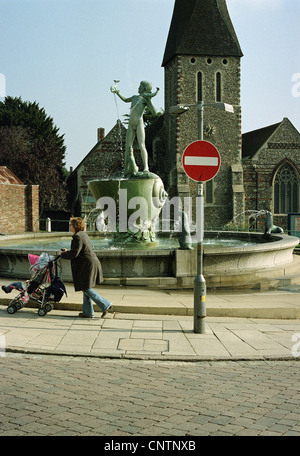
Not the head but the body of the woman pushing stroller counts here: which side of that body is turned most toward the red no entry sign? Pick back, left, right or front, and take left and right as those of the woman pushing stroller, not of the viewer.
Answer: back

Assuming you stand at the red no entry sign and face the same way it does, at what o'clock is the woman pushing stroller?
The woman pushing stroller is roughly at 3 o'clock from the red no entry sign.

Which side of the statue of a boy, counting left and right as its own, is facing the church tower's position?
back

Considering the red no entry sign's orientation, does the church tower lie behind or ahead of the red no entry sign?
behind

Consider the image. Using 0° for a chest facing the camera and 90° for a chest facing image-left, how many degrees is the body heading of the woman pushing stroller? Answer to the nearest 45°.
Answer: approximately 90°

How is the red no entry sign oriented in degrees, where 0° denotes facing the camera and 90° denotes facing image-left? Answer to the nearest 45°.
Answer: approximately 0°

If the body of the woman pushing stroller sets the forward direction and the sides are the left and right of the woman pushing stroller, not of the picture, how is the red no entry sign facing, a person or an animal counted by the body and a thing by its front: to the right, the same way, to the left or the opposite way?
to the left

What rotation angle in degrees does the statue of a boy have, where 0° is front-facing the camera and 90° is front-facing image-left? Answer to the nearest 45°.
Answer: approximately 0°

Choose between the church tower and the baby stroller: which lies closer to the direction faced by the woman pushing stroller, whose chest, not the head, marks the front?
the baby stroller

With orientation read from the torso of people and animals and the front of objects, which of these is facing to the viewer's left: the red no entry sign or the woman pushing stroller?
the woman pushing stroller
